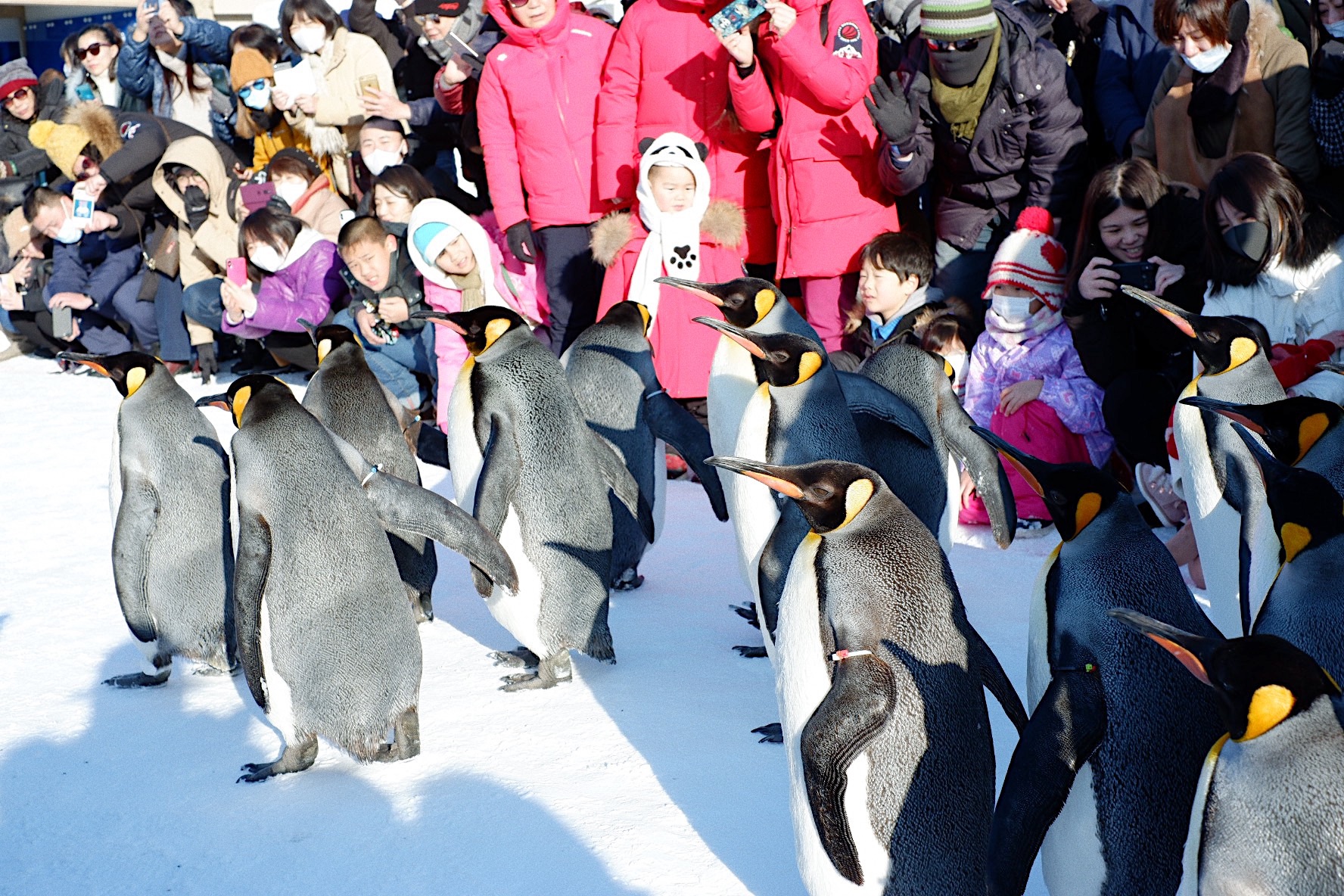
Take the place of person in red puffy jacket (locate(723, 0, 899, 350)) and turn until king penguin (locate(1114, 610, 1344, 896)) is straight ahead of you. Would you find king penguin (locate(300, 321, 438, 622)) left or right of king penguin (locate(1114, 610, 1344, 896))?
right

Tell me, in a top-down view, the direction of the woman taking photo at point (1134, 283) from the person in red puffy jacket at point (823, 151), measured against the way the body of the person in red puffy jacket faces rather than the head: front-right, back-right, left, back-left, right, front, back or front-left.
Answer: left

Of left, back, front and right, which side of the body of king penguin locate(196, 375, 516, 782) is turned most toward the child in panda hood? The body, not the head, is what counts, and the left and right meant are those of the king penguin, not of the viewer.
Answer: right

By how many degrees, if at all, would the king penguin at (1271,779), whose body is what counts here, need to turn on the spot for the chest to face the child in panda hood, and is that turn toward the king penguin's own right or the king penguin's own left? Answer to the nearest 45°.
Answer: approximately 45° to the king penguin's own right

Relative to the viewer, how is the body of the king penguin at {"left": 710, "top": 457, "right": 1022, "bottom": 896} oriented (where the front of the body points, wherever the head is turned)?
to the viewer's left

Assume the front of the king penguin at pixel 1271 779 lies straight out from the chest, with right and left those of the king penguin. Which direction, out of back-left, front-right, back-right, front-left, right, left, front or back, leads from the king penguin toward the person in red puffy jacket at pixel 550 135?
front-right

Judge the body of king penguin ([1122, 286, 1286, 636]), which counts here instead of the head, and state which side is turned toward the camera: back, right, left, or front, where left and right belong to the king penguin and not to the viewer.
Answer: left

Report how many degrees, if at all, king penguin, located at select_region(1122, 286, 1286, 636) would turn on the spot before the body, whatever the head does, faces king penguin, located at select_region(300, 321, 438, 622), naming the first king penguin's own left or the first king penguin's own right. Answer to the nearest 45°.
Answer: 0° — it already faces it

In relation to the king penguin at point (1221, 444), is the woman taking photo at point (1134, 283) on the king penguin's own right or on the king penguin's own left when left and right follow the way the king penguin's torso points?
on the king penguin's own right

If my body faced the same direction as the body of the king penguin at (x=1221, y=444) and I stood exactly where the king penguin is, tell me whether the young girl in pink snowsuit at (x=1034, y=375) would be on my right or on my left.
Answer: on my right

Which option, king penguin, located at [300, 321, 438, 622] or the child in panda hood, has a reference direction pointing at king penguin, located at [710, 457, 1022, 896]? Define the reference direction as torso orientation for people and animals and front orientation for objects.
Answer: the child in panda hood

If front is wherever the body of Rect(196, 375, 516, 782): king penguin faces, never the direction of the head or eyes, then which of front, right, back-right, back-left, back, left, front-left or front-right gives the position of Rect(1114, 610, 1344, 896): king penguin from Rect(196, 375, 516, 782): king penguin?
back

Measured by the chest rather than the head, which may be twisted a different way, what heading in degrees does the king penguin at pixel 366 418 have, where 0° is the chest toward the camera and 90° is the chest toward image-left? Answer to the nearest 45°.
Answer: approximately 135°

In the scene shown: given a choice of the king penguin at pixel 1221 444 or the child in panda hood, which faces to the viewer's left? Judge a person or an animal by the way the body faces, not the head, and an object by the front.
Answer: the king penguin
